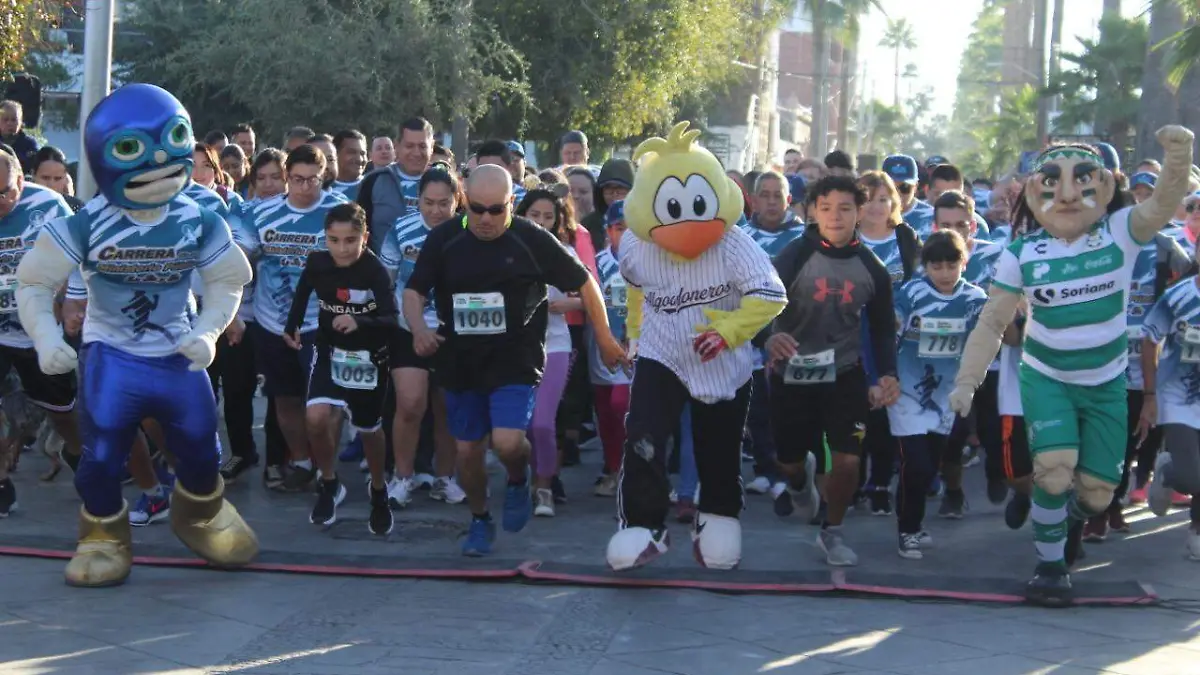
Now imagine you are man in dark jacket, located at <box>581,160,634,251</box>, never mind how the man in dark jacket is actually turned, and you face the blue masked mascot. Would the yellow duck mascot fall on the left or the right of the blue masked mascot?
left

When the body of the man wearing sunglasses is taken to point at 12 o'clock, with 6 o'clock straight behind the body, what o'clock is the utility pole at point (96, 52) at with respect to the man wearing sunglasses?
The utility pole is roughly at 5 o'clock from the man wearing sunglasses.

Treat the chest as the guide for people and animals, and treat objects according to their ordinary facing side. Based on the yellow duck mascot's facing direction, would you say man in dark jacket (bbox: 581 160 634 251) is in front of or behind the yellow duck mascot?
behind

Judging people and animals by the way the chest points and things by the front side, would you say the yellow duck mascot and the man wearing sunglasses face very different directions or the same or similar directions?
same or similar directions

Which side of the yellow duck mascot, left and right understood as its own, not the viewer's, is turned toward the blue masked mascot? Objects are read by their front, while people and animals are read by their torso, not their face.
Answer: right

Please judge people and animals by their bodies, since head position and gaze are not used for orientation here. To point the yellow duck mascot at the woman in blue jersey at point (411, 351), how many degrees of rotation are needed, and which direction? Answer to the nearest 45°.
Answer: approximately 135° to its right

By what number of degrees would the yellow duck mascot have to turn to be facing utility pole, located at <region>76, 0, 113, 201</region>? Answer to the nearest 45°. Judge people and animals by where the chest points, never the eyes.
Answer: approximately 135° to its right

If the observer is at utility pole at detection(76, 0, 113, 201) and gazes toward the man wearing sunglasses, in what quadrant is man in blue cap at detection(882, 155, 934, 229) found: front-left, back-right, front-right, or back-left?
front-left

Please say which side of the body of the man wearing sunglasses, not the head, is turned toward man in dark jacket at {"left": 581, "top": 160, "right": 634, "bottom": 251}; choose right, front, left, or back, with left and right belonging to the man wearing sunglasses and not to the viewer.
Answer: back

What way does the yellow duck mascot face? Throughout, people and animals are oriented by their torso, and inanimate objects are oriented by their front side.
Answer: toward the camera

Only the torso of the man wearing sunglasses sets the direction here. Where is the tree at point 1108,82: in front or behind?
behind

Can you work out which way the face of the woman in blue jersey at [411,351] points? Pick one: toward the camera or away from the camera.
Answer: toward the camera

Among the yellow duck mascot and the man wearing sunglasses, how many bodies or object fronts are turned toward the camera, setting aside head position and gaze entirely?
2

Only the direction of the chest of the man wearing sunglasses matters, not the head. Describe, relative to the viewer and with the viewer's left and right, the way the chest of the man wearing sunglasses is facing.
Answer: facing the viewer
